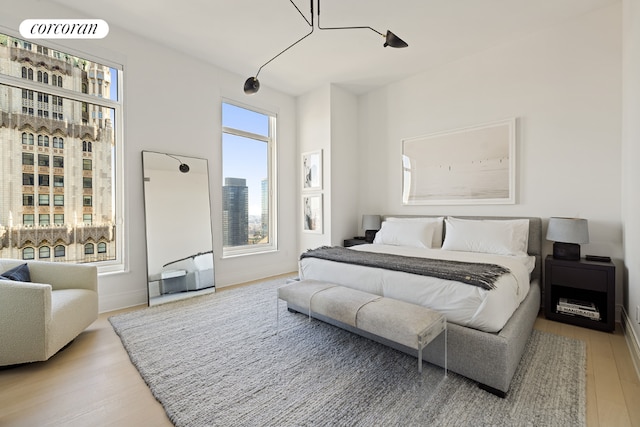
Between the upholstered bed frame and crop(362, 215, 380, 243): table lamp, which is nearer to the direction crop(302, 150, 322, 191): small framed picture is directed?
the upholstered bed frame

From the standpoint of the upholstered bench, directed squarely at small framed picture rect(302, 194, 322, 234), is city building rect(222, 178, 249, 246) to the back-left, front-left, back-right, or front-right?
front-left

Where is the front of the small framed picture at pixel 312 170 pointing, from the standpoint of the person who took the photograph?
facing the viewer and to the left of the viewer

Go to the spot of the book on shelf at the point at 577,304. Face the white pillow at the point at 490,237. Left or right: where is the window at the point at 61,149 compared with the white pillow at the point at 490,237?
left

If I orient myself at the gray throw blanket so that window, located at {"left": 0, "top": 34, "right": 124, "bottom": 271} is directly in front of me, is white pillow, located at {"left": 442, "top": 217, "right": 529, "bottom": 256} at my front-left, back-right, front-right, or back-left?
back-right

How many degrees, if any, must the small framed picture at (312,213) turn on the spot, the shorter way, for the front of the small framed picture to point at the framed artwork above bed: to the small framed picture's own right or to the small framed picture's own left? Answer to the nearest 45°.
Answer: approximately 90° to the small framed picture's own left

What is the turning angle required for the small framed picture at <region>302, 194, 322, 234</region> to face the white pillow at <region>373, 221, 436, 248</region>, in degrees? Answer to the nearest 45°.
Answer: approximately 90° to its left
